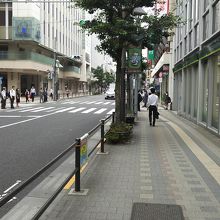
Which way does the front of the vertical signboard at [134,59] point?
toward the camera

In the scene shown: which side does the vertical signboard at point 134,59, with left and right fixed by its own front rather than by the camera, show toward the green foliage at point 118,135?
front

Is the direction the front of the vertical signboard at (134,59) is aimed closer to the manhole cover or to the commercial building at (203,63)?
the manhole cover

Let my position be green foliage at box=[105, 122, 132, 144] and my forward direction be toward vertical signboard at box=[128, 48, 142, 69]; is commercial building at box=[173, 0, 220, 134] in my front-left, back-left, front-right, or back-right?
front-right

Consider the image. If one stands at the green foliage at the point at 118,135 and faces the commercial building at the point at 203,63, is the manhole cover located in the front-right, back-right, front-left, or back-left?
back-right

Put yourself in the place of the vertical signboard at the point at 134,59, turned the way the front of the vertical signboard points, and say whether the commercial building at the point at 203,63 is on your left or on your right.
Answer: on your left

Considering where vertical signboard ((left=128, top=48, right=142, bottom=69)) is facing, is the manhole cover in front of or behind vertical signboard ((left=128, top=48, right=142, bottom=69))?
in front

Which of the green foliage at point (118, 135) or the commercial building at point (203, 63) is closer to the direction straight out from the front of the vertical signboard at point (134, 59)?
the green foliage

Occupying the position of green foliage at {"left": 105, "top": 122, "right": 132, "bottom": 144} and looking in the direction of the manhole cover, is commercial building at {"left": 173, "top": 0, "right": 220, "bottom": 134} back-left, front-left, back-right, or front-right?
back-left

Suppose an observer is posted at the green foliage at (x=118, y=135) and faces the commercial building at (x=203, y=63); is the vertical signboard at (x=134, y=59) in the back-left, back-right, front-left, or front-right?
front-left
